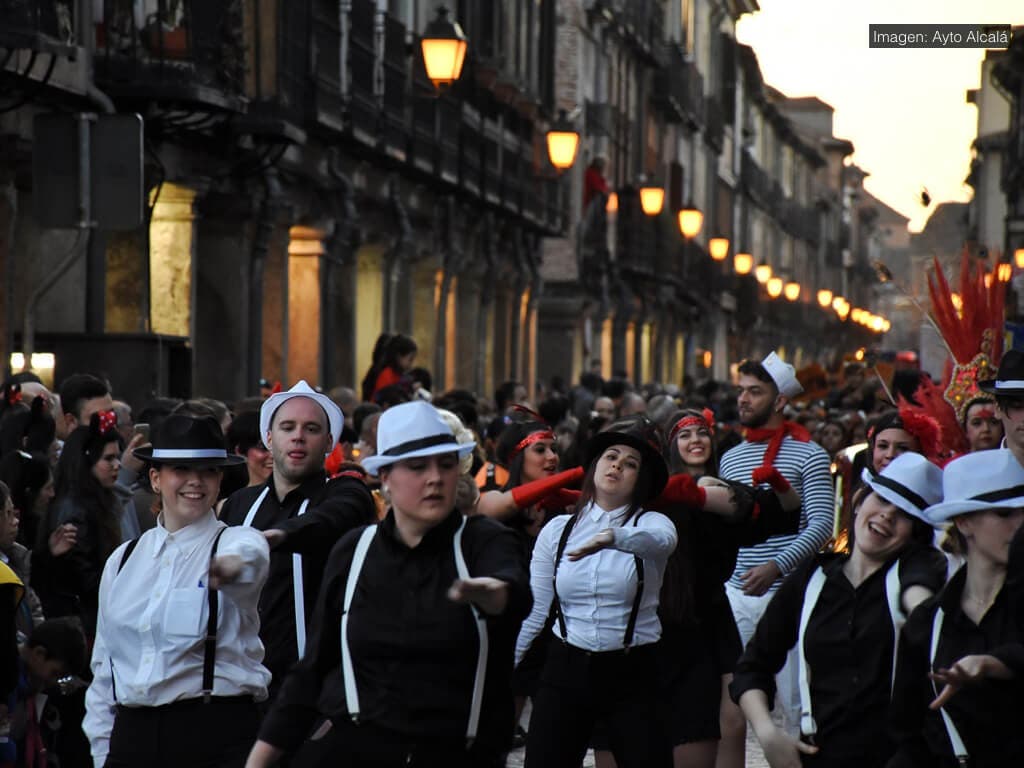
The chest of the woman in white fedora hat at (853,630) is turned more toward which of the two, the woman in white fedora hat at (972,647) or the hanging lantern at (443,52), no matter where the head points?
the woman in white fedora hat

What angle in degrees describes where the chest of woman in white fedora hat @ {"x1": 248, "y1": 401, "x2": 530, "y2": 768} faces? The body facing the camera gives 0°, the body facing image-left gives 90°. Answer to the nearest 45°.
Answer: approximately 0°

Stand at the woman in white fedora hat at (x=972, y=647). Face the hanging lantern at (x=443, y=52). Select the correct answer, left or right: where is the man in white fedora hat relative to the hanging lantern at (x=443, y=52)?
left

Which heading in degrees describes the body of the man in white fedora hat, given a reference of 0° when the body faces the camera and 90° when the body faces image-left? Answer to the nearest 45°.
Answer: approximately 0°

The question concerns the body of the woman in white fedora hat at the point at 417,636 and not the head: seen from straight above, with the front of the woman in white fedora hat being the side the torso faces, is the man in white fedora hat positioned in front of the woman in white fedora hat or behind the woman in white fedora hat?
behind

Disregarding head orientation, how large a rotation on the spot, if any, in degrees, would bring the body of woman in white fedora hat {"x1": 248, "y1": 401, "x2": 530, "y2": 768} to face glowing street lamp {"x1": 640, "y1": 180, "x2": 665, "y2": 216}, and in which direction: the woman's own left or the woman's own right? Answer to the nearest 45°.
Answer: approximately 180°

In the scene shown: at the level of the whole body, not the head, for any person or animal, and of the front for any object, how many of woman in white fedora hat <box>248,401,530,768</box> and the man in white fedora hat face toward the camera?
2
